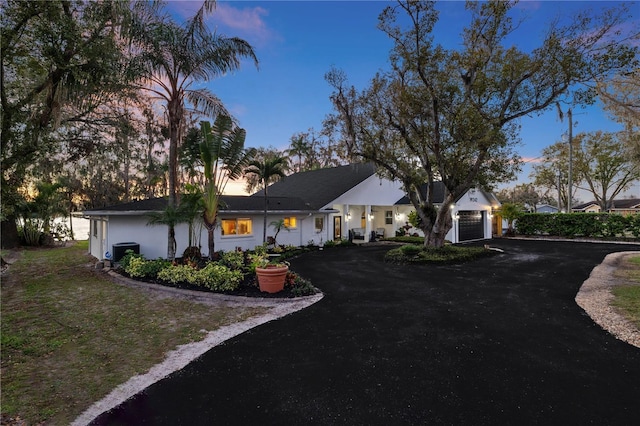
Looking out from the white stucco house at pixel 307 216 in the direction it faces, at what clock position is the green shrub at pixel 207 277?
The green shrub is roughly at 2 o'clock from the white stucco house.

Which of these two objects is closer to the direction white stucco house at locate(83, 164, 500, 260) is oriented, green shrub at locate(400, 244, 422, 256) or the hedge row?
the green shrub

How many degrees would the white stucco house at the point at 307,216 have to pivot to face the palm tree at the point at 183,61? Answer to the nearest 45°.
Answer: approximately 90° to its right

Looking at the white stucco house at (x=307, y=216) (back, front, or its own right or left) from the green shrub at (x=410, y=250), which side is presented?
front

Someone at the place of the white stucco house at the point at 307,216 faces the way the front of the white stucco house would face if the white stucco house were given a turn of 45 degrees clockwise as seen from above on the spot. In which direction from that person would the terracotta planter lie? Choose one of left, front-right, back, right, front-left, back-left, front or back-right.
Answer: front

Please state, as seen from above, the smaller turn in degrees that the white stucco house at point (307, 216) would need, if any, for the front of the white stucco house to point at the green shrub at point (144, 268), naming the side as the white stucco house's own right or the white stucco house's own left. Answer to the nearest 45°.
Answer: approximately 90° to the white stucco house's own right

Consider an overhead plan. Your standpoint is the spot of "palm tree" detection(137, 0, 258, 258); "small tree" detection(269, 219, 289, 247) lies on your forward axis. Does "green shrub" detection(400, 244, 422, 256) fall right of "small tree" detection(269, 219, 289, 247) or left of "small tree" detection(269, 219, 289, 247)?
right

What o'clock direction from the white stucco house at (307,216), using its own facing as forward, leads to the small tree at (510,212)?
The small tree is roughly at 10 o'clock from the white stucco house.

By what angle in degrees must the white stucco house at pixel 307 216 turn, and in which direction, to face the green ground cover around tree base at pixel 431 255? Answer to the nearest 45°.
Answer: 0° — it already faces it

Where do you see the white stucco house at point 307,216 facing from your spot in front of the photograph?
facing the viewer and to the right of the viewer
